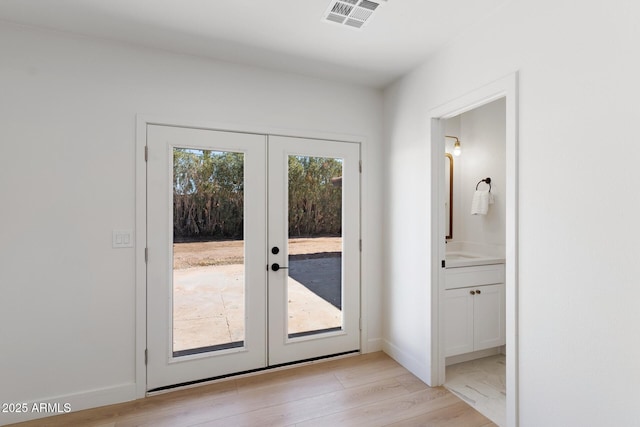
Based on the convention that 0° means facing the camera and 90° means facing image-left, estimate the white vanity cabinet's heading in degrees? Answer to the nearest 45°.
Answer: approximately 315°

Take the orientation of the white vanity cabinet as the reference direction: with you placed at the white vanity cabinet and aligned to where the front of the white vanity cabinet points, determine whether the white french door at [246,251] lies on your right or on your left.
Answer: on your right
